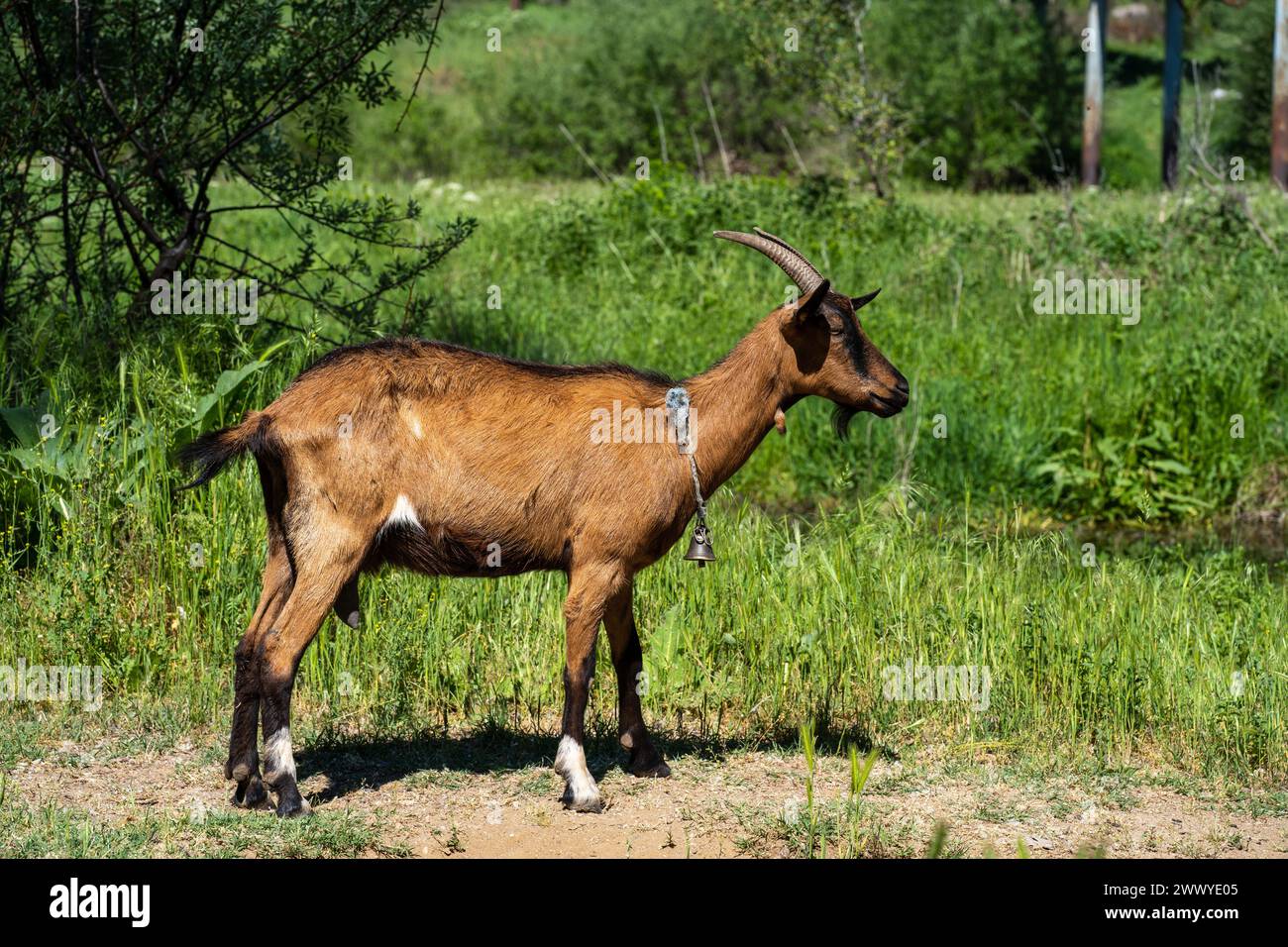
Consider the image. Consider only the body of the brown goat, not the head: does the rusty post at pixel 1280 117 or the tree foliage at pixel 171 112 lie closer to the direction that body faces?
the rusty post

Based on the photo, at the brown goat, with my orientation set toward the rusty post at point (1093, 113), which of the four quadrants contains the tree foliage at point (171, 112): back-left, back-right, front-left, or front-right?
front-left

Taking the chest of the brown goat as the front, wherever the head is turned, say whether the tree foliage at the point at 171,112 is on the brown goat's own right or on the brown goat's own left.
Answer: on the brown goat's own left

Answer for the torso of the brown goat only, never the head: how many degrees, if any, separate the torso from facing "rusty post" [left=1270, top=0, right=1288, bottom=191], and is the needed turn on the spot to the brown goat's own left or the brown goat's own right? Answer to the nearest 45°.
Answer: approximately 45° to the brown goat's own left

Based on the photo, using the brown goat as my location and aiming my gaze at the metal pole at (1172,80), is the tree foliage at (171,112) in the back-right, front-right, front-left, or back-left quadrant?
front-left

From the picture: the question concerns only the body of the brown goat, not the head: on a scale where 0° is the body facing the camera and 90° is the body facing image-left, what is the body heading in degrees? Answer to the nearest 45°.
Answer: approximately 270°
